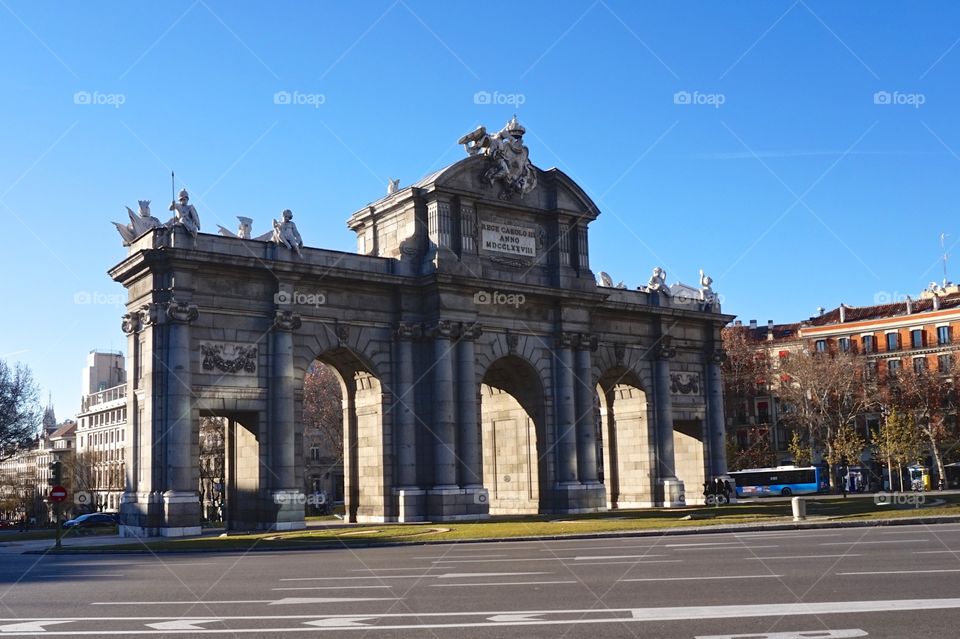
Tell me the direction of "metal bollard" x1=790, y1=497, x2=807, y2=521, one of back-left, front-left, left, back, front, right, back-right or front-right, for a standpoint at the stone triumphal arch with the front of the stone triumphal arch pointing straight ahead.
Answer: front

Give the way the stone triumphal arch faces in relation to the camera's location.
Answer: facing the viewer and to the right of the viewer
